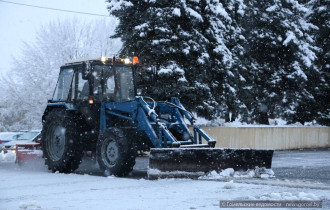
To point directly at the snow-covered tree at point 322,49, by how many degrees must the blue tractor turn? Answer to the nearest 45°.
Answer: approximately 90° to its left

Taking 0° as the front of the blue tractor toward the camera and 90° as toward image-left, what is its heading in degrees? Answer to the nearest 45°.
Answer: approximately 315°

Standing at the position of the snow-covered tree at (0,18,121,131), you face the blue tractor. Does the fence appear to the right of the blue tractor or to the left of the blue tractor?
left

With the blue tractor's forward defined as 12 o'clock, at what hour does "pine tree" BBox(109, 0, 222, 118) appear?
The pine tree is roughly at 8 o'clock from the blue tractor.

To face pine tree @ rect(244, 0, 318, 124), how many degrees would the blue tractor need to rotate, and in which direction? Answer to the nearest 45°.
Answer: approximately 90° to its left
